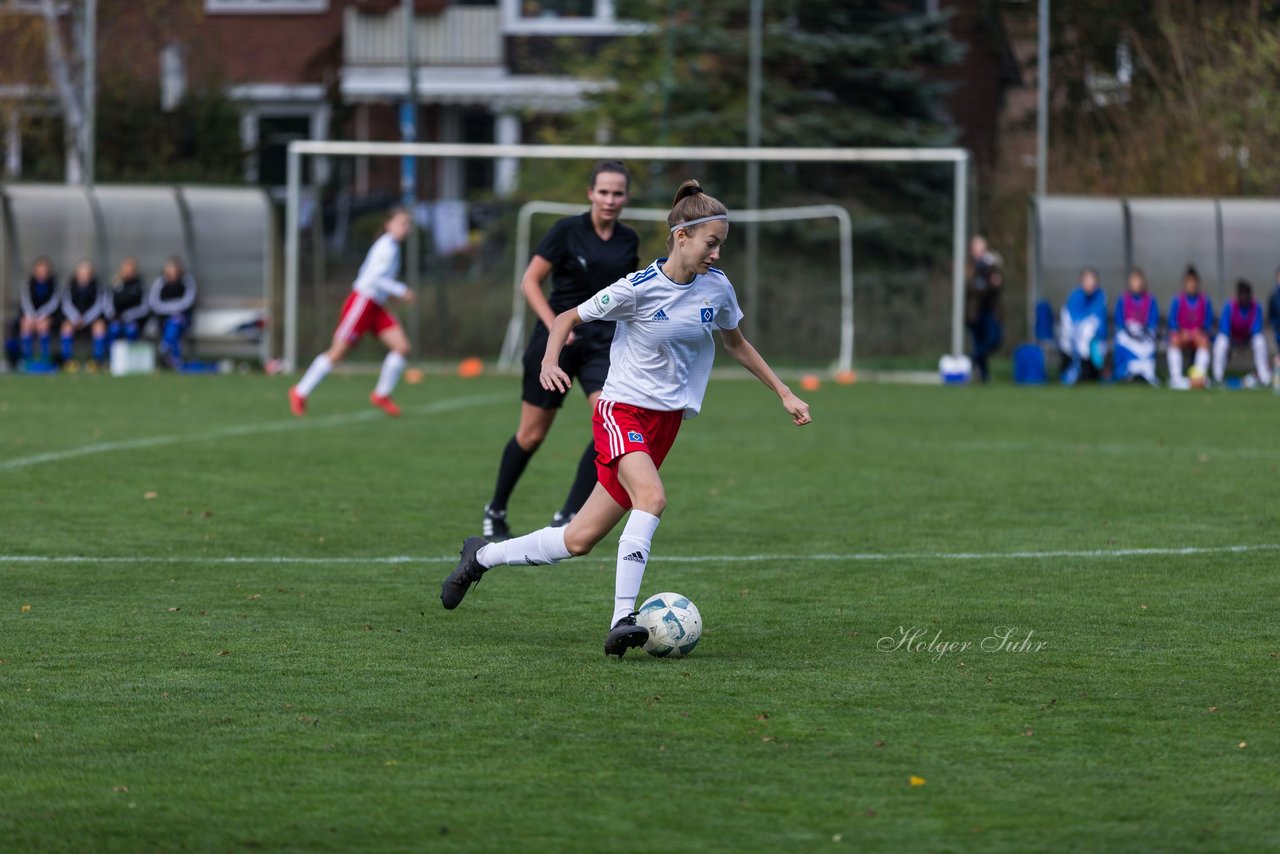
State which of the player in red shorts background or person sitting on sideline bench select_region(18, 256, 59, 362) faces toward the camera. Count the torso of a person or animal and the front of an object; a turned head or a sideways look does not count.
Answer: the person sitting on sideline bench

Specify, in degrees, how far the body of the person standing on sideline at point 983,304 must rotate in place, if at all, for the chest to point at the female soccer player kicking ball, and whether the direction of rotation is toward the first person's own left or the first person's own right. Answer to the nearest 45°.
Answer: approximately 45° to the first person's own left

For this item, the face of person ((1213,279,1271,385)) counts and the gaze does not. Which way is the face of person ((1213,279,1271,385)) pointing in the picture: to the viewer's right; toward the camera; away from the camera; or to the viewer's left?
toward the camera

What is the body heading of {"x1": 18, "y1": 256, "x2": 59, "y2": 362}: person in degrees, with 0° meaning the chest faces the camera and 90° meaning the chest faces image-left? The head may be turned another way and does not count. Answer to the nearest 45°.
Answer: approximately 0°

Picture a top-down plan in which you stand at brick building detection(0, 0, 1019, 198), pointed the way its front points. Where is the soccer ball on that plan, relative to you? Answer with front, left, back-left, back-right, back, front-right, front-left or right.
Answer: front

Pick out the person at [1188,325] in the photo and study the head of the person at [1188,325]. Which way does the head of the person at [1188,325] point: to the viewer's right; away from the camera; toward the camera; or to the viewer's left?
toward the camera

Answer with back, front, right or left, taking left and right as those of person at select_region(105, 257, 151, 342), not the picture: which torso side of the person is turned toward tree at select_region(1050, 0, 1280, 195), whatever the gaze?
left

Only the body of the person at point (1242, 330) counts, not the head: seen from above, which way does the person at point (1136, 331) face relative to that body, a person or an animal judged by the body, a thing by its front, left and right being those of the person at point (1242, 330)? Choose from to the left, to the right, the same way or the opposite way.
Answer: the same way

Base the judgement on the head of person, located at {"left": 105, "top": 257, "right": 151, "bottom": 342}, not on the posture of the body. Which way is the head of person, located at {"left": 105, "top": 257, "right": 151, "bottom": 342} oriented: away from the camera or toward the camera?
toward the camera

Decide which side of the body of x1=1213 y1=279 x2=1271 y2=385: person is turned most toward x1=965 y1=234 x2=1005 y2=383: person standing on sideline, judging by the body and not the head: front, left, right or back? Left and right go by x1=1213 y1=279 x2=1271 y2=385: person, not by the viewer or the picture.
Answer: right
